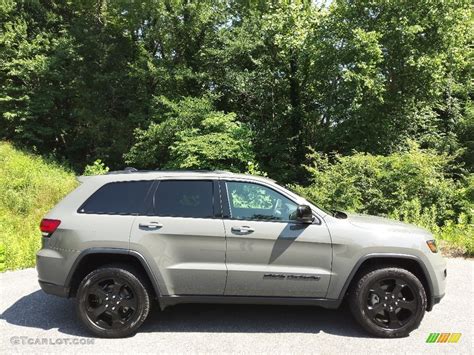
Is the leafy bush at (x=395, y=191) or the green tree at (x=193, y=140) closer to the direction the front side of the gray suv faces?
the leafy bush

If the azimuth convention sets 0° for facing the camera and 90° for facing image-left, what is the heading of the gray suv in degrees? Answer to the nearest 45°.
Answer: approximately 270°

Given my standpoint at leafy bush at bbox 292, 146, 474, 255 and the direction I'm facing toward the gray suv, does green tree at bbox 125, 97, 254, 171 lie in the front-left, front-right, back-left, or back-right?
back-right
